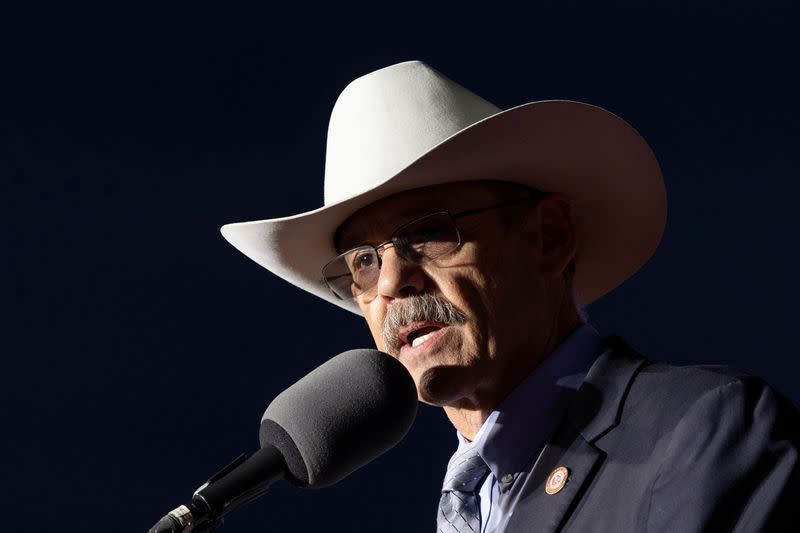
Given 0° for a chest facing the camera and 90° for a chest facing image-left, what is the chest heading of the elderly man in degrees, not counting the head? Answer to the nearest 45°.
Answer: approximately 45°

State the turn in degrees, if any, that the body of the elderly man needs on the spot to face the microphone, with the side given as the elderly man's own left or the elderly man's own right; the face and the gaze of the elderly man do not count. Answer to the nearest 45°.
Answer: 0° — they already face it
